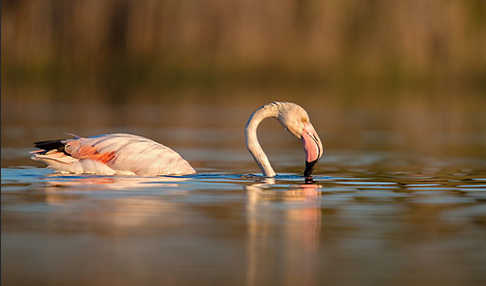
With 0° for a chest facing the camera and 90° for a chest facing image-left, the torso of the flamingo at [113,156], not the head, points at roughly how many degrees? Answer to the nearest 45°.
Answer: approximately 270°
